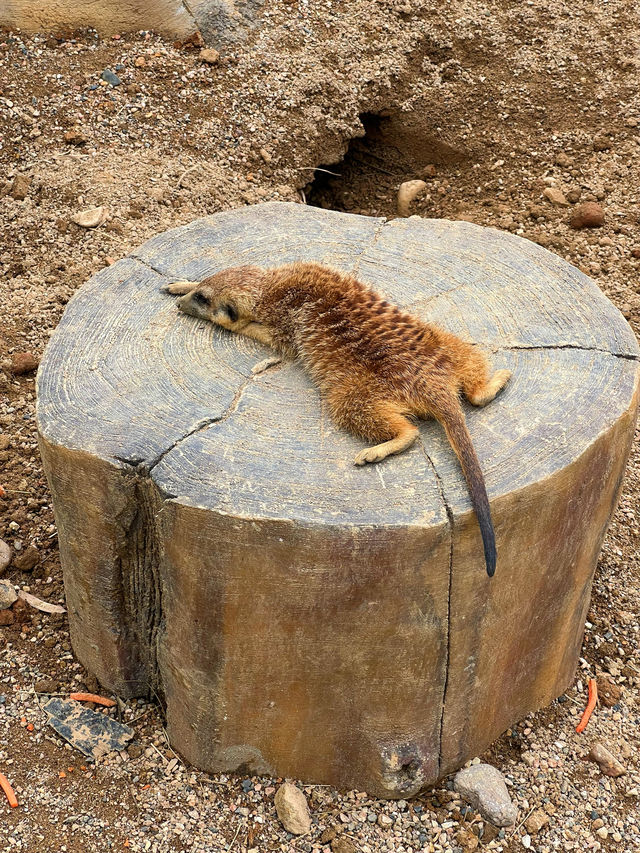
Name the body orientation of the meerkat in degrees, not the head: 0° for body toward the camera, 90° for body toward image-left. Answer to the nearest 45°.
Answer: approximately 135°

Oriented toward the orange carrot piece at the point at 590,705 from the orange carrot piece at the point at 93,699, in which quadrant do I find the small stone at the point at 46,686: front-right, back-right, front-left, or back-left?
back-left

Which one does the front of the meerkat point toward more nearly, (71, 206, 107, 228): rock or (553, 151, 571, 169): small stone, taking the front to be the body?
the rock

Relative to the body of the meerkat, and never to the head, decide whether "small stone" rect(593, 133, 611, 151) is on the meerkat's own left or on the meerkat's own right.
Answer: on the meerkat's own right

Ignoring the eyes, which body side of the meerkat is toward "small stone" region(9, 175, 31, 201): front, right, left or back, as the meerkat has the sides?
front
